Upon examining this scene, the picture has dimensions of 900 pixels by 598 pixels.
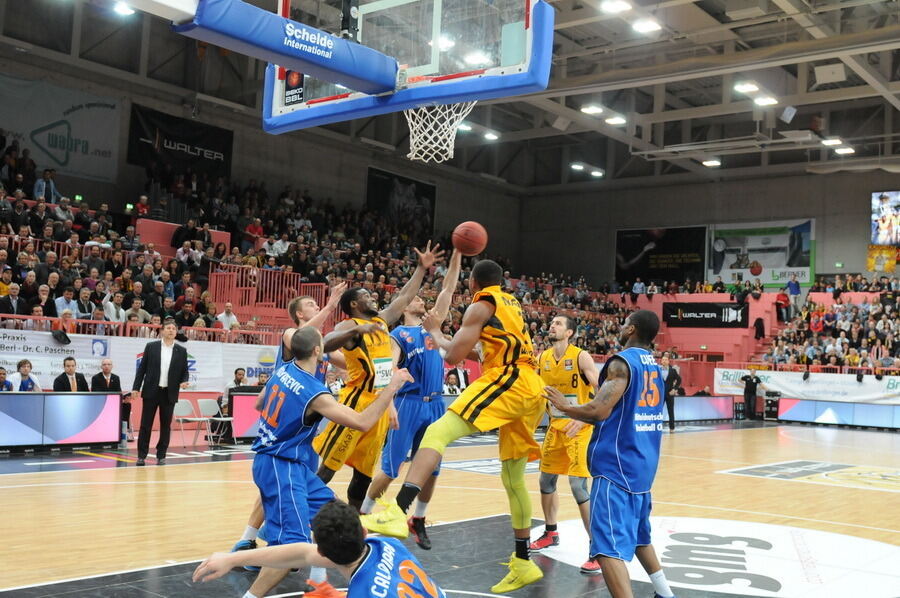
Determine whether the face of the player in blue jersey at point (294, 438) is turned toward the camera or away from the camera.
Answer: away from the camera

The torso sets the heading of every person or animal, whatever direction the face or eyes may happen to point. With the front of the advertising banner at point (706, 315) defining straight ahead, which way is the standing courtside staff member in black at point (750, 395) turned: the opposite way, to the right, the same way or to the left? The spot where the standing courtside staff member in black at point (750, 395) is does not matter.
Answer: the same way

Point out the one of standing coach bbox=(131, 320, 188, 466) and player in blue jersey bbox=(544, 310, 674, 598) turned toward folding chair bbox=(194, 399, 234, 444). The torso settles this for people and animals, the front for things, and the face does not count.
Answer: the player in blue jersey

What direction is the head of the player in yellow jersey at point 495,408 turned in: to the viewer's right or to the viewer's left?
to the viewer's left

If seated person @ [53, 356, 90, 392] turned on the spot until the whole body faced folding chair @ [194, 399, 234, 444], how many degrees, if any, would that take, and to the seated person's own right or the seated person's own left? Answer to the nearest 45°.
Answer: approximately 90° to the seated person's own left

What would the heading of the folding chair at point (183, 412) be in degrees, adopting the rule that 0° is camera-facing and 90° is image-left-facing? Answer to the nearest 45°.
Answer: approximately 315°

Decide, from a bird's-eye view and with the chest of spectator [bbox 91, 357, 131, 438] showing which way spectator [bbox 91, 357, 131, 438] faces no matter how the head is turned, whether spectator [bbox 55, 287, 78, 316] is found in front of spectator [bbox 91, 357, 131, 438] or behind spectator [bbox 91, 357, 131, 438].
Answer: behind

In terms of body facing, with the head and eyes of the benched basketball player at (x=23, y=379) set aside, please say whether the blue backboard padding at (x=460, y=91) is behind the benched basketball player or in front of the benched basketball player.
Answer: in front

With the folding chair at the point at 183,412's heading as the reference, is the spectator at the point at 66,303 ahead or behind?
behind

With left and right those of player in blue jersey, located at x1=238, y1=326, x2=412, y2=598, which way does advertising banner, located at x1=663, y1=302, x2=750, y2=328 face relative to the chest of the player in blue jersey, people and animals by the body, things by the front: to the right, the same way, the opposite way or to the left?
the opposite way

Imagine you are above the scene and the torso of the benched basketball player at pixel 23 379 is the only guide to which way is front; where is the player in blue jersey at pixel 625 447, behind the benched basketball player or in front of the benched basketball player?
in front

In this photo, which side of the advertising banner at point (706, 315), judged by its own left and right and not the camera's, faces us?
front

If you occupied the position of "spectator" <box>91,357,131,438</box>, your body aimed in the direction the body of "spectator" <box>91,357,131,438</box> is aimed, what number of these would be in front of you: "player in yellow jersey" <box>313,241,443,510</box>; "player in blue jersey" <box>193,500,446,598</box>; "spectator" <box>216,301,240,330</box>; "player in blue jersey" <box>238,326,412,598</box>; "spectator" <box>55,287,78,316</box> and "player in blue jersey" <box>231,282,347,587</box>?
4

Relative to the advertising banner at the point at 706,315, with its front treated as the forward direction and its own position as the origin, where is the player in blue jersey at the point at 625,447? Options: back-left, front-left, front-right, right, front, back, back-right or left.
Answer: front

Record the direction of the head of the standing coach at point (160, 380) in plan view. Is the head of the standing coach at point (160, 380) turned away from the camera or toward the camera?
toward the camera

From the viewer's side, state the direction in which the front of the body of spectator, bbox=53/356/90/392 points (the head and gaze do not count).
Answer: toward the camera

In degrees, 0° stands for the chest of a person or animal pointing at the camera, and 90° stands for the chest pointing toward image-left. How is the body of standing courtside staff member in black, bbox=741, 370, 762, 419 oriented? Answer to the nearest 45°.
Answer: approximately 0°

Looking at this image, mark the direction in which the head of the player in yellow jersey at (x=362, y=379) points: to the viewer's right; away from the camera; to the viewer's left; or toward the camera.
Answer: to the viewer's right

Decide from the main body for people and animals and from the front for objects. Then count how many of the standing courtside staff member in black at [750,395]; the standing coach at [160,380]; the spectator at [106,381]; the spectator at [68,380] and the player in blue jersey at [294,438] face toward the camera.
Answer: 4
